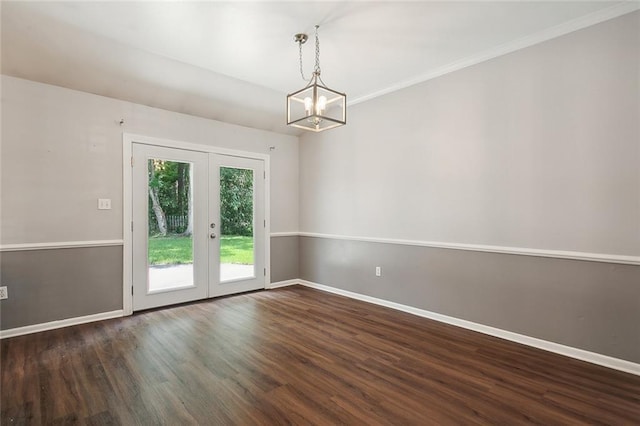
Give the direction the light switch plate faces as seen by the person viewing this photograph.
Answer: facing the viewer

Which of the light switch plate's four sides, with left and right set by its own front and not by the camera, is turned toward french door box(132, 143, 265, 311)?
left
